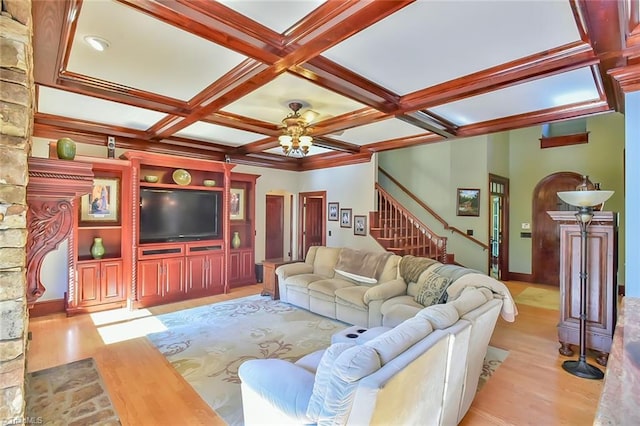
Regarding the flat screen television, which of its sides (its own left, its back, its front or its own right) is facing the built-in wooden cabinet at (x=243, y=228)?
left

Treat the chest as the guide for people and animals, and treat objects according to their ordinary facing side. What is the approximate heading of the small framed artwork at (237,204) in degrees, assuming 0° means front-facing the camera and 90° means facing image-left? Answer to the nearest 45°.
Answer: approximately 315°

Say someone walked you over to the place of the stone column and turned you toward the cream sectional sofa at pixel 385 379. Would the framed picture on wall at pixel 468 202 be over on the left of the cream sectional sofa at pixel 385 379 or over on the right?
left

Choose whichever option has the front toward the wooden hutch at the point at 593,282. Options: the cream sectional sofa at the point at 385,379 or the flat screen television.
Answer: the flat screen television

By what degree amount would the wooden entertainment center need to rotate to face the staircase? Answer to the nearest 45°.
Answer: approximately 45° to its left

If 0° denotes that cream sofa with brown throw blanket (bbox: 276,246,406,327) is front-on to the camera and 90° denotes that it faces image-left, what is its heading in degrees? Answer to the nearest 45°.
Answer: approximately 45°

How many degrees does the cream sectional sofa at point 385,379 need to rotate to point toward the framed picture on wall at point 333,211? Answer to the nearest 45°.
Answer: approximately 45° to its right

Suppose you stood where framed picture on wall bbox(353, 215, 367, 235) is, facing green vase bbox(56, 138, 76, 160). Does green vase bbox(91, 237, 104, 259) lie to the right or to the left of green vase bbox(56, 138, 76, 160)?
right

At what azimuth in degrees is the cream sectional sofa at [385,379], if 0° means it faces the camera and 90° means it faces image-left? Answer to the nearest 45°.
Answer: approximately 135°
